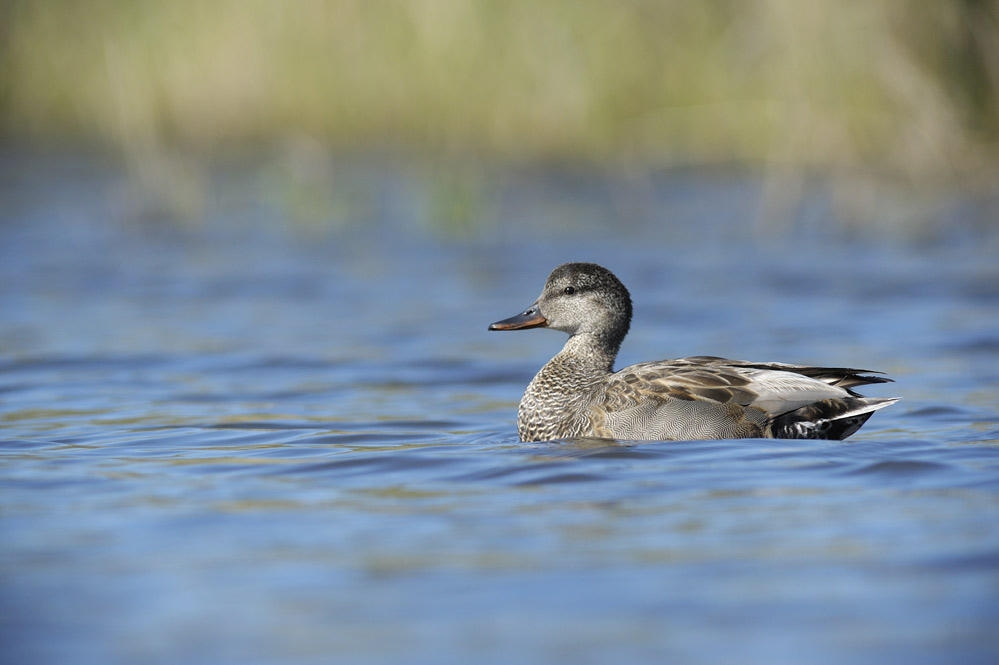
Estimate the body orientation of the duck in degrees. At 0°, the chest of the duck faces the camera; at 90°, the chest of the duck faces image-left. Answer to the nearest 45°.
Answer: approximately 90°
